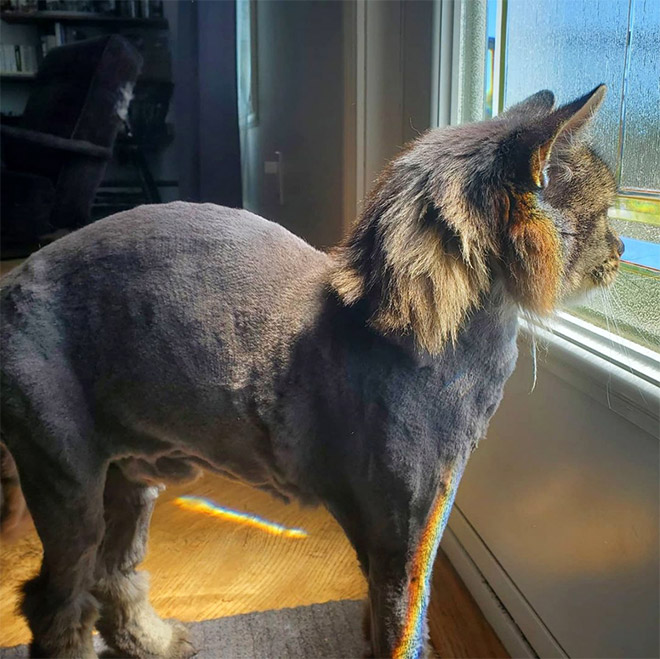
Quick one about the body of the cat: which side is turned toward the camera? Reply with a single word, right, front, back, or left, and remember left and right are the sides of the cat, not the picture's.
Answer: right

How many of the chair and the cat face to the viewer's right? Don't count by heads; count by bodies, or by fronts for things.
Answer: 1
